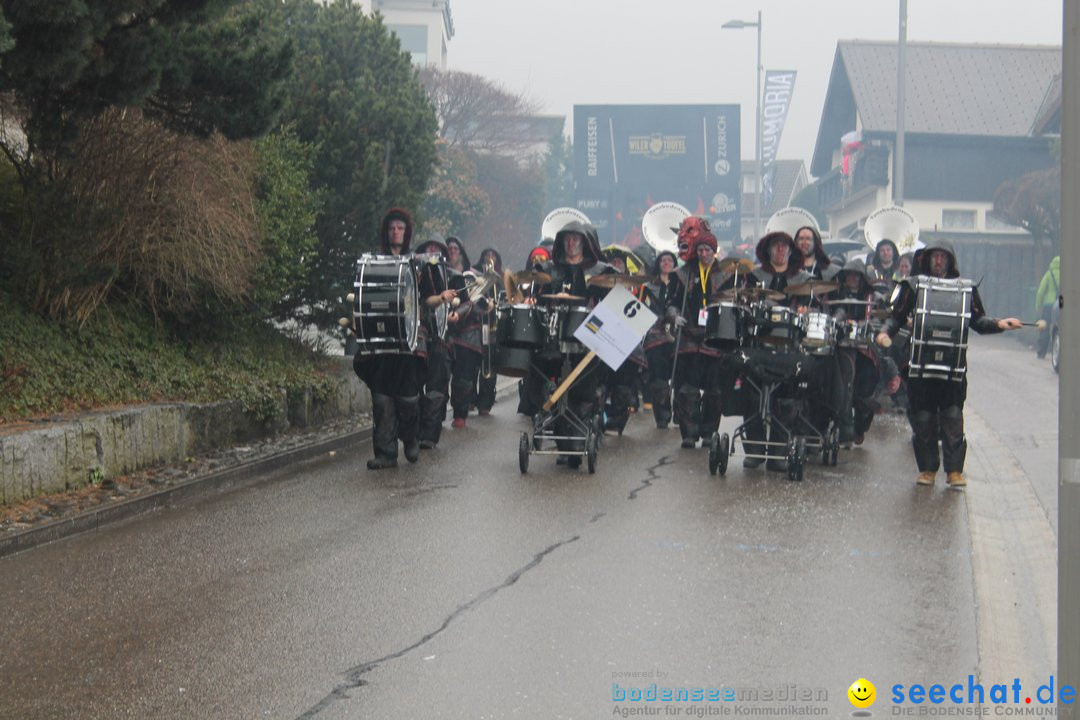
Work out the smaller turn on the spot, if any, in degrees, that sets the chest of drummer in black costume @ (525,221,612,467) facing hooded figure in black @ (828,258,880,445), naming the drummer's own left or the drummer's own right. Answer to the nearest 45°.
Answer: approximately 135° to the drummer's own left

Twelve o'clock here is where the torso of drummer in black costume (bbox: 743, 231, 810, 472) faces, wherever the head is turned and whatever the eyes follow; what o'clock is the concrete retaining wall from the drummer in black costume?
The concrete retaining wall is roughly at 2 o'clock from the drummer in black costume.

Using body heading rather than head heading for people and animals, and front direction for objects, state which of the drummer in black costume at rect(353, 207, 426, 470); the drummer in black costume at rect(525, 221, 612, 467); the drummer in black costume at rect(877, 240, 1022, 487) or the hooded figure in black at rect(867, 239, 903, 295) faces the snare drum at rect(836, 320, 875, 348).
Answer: the hooded figure in black

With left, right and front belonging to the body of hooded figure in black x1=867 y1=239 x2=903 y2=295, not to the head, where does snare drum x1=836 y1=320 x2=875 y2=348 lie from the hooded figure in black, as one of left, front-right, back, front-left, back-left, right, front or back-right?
front

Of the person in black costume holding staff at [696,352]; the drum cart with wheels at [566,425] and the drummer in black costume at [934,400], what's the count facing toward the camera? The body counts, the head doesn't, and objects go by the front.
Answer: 3

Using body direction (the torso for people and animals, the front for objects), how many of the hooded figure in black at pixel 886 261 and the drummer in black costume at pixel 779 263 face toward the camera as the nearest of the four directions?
2

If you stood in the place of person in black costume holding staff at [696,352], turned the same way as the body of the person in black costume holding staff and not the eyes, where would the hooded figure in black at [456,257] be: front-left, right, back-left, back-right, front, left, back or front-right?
back-right

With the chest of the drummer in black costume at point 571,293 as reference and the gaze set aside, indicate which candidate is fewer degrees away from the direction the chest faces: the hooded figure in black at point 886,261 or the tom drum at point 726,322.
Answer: the tom drum

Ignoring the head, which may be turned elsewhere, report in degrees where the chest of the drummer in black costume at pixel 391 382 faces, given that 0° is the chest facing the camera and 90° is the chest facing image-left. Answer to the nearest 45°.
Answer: approximately 0°

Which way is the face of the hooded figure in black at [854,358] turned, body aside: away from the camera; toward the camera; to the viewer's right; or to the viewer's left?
toward the camera

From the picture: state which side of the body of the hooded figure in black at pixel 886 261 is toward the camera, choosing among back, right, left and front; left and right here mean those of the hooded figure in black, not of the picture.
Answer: front

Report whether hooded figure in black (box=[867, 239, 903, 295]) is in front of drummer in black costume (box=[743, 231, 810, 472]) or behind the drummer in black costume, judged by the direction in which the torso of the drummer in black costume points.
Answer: behind

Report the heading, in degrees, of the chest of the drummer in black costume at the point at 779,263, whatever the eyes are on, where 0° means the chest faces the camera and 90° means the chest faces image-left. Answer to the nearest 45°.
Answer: approximately 0°

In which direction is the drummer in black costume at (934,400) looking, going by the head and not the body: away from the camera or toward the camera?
toward the camera

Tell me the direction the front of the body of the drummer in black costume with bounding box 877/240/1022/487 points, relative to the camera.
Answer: toward the camera

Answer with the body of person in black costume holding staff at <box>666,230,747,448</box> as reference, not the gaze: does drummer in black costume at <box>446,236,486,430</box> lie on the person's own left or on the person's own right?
on the person's own right

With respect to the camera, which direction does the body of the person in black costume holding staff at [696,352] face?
toward the camera
